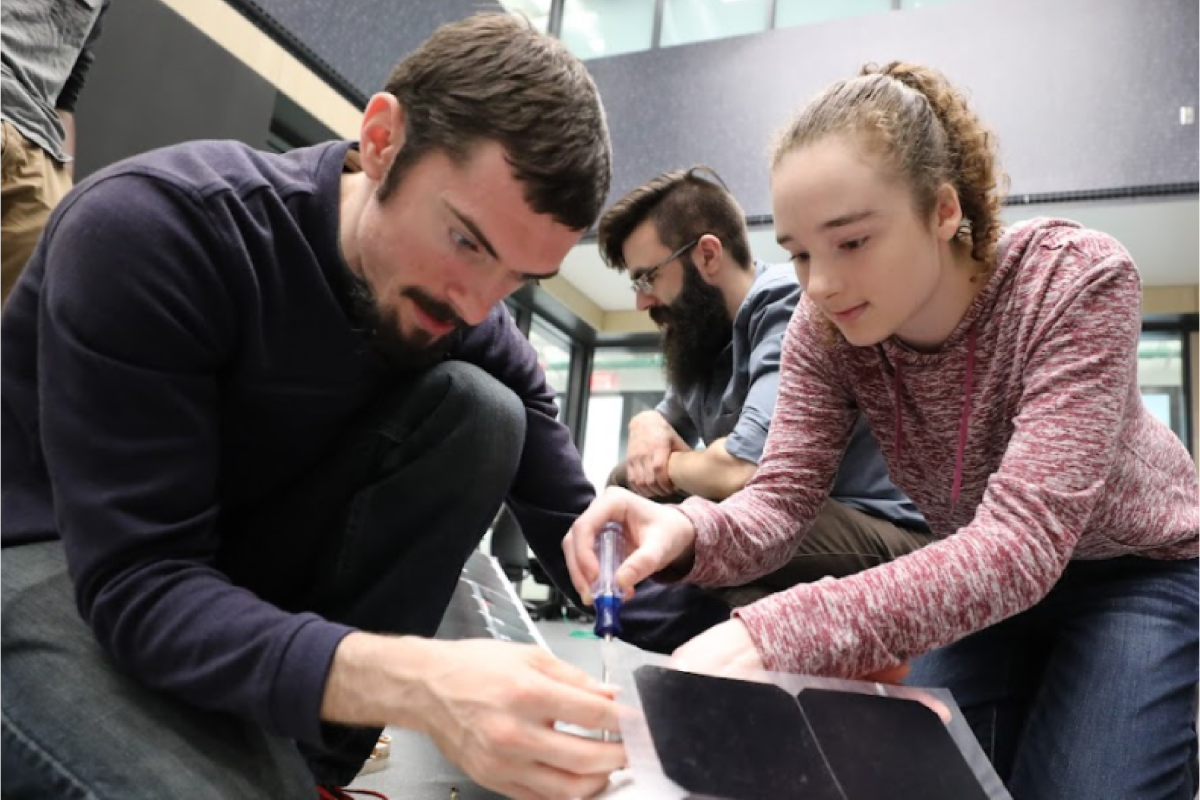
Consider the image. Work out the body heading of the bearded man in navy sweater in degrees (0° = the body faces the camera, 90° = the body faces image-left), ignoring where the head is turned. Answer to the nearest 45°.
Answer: approximately 315°

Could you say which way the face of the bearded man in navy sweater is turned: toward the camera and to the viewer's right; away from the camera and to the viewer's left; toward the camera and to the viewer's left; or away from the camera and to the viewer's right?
toward the camera and to the viewer's right

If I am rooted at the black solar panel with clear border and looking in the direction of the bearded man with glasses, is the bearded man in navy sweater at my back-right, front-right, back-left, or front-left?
front-left

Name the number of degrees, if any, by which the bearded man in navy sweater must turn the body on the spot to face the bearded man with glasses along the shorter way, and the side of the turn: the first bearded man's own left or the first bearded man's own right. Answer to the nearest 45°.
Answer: approximately 90° to the first bearded man's own left
